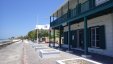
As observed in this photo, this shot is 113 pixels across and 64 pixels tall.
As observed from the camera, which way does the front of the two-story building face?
facing the viewer and to the left of the viewer
